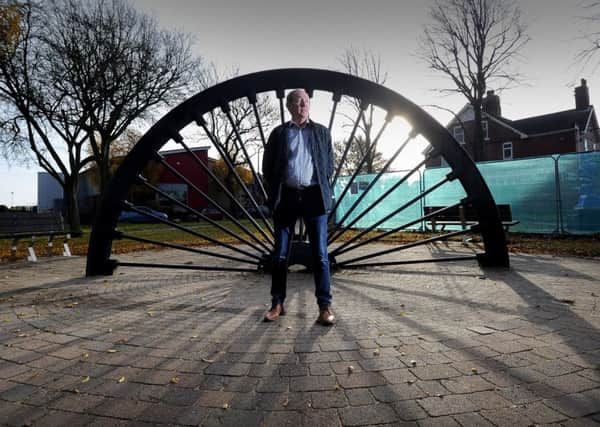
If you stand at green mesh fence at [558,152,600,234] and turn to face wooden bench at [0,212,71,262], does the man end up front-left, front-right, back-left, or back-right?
front-left

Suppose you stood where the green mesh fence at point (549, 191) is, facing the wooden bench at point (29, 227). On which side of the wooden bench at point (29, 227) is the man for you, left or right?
left

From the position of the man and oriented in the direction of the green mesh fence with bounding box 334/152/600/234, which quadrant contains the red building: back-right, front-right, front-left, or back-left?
front-left

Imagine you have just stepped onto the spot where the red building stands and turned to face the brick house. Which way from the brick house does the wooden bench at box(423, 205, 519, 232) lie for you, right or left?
right

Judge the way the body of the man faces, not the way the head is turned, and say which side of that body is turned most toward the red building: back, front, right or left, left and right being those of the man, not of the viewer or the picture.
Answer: back

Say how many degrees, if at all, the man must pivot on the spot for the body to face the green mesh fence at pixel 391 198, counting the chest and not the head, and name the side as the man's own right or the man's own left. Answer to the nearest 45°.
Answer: approximately 180°

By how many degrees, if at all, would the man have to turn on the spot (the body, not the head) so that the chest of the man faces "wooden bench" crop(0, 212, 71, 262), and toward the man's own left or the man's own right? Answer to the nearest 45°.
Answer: approximately 135° to the man's own right

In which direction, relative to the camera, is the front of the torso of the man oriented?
toward the camera

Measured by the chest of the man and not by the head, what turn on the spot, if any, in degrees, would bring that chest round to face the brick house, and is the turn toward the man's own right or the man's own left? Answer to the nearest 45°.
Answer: approximately 135° to the man's own left

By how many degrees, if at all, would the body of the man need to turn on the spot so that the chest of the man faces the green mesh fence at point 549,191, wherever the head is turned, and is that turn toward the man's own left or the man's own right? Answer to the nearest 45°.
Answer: approximately 135° to the man's own left

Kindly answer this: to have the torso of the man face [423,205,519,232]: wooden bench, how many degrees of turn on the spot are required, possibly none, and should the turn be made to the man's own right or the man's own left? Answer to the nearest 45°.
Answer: approximately 135° to the man's own left
